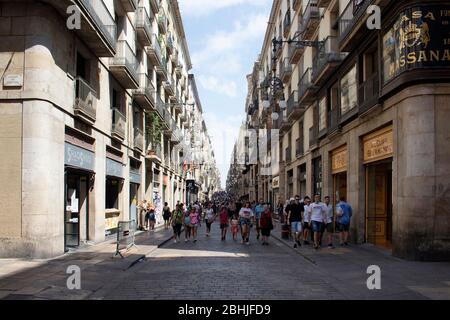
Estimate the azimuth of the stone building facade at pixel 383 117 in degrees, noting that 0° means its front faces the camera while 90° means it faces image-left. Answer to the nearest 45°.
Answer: approximately 45°

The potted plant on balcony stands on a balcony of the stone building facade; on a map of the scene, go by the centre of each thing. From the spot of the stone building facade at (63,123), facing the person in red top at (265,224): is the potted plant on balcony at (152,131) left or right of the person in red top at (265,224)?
left

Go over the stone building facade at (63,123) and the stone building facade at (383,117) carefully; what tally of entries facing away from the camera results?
0

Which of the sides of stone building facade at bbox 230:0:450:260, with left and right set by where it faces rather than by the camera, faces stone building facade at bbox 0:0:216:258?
front
